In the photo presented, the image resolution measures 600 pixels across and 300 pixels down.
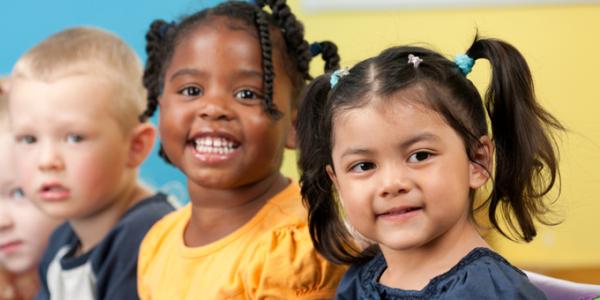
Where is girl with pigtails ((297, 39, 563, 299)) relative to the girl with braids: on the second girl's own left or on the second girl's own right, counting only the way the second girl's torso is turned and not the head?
on the second girl's own left

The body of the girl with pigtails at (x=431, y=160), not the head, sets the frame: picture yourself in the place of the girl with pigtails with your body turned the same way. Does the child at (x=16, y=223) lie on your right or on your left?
on your right

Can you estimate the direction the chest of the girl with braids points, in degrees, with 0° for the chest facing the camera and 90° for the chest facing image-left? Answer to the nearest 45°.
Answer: approximately 45°

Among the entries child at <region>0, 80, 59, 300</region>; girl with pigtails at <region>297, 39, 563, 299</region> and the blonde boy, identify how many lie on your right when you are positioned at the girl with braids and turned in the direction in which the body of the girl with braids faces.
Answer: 2

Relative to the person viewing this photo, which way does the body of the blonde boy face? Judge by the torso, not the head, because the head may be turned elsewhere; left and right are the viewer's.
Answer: facing the viewer and to the left of the viewer

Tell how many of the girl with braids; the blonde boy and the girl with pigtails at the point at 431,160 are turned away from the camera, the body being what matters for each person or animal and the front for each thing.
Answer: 0

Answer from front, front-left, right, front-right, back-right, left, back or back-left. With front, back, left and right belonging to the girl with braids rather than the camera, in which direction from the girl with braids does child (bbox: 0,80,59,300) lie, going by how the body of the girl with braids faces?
right

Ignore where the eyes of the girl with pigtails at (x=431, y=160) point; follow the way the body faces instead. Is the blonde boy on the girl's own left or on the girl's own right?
on the girl's own right

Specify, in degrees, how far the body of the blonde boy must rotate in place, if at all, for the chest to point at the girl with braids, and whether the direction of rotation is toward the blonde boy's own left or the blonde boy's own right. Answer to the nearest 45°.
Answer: approximately 90° to the blonde boy's own left

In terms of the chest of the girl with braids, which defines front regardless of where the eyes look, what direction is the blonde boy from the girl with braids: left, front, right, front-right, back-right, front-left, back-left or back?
right

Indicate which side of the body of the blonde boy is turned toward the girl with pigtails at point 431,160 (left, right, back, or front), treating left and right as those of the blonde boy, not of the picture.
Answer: left
